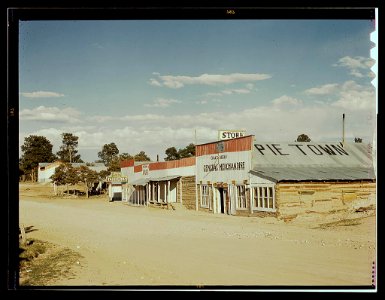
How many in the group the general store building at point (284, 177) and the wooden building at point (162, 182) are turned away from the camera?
0

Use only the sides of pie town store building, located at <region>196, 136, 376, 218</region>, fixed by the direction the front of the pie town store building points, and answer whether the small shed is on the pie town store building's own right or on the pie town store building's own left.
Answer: on the pie town store building's own right

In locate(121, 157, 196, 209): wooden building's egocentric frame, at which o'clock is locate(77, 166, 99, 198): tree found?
The tree is roughly at 2 o'clock from the wooden building.

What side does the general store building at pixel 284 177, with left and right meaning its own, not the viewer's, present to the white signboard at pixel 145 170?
right

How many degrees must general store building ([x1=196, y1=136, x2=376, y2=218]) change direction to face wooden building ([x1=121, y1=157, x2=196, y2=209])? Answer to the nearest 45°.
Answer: approximately 90° to its right

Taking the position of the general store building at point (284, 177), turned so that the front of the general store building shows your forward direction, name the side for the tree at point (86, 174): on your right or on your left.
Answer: on your right

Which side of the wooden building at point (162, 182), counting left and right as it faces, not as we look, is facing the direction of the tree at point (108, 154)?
right

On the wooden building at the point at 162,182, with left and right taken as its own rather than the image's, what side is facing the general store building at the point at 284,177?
left

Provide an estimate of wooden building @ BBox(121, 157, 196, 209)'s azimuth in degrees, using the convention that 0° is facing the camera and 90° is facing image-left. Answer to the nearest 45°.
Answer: approximately 45°

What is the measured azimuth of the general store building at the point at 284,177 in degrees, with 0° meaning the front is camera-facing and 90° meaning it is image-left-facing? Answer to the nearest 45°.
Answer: approximately 45°

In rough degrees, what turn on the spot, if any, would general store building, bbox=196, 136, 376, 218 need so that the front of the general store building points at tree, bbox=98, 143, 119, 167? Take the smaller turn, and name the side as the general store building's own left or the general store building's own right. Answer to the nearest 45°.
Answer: approximately 90° to the general store building's own right
